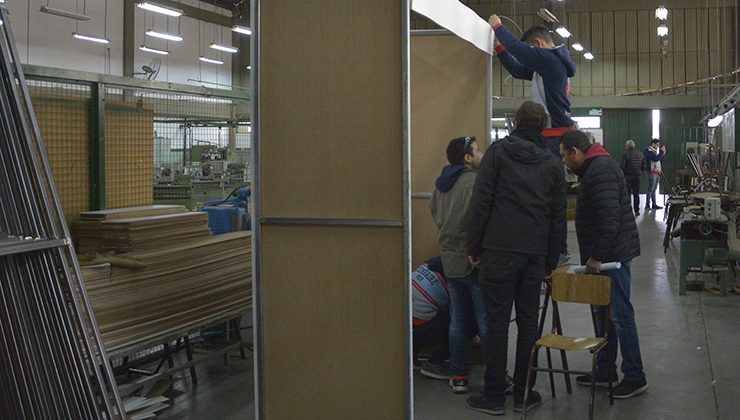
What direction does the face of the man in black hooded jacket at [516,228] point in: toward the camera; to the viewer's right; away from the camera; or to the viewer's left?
away from the camera

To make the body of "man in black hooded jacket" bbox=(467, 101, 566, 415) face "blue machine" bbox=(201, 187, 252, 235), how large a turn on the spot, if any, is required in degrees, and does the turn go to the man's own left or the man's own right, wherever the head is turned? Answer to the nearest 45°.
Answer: approximately 45° to the man's own left

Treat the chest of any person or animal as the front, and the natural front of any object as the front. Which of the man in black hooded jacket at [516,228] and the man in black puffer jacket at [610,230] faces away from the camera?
the man in black hooded jacket at [516,228]

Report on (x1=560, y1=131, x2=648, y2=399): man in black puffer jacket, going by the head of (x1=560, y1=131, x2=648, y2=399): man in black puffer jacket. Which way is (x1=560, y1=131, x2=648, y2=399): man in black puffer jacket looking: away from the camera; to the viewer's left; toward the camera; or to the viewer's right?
to the viewer's left

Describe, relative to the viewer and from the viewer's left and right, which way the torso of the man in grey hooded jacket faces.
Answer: facing away from the viewer and to the right of the viewer

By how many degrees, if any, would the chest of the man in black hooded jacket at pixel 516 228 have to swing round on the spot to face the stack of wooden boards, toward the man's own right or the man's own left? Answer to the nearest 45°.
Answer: approximately 90° to the man's own left

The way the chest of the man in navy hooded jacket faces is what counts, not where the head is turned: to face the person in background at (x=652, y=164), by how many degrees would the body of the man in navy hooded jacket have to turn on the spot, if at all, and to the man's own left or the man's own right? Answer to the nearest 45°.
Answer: approximately 90° to the man's own right

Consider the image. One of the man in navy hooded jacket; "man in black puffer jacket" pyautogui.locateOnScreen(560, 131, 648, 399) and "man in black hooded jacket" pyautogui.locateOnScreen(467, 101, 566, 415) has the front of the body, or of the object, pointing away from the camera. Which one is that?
"man in black hooded jacket" pyautogui.locateOnScreen(467, 101, 566, 415)

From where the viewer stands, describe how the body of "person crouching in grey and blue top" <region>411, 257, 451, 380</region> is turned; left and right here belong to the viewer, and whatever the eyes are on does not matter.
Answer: facing away from the viewer and to the left of the viewer

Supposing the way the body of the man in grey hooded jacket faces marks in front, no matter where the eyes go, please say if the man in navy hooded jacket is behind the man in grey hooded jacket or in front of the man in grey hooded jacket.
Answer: in front

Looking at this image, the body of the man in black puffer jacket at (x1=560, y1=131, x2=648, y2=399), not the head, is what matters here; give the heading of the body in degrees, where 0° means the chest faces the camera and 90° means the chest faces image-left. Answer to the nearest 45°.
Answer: approximately 90°
